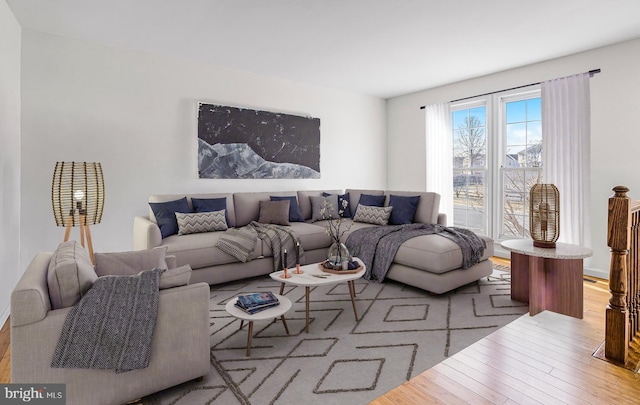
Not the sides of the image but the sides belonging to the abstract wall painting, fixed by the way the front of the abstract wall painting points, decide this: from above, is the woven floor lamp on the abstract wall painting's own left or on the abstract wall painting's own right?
on the abstract wall painting's own right

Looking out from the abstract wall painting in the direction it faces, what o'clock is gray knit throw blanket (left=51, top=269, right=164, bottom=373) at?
The gray knit throw blanket is roughly at 2 o'clock from the abstract wall painting.

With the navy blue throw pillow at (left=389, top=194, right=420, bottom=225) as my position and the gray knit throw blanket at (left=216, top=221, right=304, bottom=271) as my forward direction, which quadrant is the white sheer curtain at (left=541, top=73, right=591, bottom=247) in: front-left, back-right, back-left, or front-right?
back-left

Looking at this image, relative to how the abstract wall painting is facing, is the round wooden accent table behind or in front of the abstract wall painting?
in front

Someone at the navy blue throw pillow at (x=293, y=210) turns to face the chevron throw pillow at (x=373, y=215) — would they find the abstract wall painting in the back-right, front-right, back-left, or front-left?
back-left

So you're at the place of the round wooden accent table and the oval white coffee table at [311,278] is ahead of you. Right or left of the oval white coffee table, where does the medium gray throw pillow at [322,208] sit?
right

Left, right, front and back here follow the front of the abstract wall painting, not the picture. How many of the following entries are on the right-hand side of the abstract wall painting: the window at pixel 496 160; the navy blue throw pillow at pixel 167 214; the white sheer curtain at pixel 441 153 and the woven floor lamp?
2

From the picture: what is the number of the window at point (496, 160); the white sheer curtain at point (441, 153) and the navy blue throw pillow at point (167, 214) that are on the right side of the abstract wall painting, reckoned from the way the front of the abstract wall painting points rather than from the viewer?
1

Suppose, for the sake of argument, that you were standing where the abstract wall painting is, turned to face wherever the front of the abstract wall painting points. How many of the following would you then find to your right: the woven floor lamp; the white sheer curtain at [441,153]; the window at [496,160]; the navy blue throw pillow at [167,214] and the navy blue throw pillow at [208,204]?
3

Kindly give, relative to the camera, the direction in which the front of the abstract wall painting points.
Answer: facing the viewer and to the right of the viewer

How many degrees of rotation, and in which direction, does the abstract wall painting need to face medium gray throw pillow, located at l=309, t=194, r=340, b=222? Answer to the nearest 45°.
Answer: approximately 45° to its left

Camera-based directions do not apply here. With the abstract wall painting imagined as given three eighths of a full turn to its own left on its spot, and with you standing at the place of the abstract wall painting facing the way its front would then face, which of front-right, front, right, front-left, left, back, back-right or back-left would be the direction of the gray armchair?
back

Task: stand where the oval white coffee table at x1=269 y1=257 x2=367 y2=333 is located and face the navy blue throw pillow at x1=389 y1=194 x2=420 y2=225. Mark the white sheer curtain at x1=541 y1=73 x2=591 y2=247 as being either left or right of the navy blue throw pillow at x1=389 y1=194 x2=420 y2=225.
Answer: right

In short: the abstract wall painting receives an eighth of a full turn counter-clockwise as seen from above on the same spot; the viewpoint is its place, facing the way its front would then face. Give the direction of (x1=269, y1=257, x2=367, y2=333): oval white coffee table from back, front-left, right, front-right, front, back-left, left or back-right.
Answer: right
